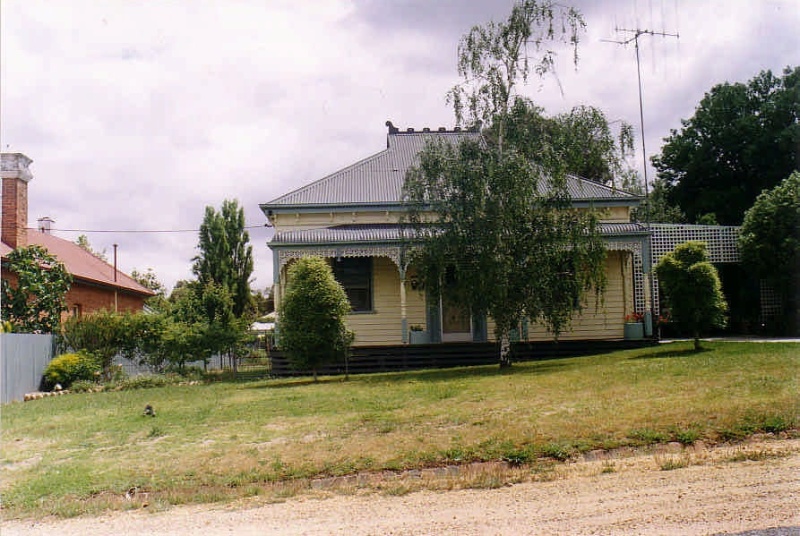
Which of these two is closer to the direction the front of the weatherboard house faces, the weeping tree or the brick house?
the weeping tree

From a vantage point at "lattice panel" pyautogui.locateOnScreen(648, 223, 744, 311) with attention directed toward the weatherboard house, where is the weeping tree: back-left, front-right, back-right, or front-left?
front-left

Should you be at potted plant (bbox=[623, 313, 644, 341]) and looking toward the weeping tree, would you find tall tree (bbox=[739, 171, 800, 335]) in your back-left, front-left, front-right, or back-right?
back-left

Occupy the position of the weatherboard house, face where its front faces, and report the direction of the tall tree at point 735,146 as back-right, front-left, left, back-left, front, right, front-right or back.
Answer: back-left

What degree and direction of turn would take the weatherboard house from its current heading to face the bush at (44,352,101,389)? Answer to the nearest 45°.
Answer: approximately 45° to its right

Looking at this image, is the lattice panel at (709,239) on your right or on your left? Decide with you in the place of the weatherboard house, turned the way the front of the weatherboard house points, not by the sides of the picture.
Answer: on your left

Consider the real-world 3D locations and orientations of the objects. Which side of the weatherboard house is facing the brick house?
right

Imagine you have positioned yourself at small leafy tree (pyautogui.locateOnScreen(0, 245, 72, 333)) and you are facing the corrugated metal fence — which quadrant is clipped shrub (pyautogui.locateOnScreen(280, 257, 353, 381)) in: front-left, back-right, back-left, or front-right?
front-left

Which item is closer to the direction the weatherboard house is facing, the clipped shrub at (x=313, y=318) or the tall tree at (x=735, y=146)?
the clipped shrub

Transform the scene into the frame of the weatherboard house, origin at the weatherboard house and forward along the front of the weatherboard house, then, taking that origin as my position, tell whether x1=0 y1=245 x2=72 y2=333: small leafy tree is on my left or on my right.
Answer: on my right

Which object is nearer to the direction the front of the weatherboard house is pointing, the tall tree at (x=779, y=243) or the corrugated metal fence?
the corrugated metal fence

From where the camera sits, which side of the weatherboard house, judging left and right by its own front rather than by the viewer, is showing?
front

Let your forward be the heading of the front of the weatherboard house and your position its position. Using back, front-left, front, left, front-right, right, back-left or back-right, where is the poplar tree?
back-right

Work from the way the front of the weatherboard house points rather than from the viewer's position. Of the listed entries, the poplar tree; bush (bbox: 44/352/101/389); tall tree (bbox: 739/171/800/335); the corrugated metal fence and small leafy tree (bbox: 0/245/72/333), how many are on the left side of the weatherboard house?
1

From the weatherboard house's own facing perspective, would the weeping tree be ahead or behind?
ahead

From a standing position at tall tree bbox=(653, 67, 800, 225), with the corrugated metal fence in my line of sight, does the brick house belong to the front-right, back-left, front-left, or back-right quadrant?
front-right
